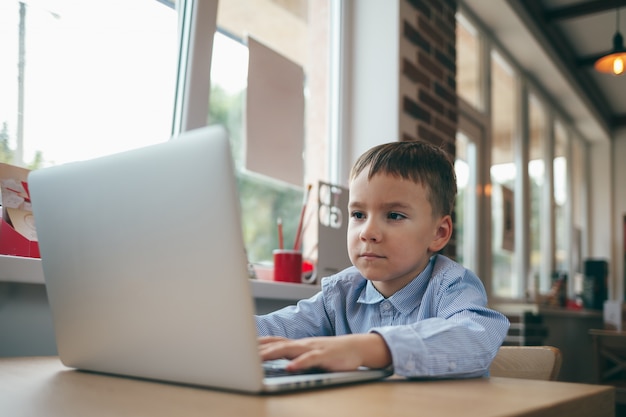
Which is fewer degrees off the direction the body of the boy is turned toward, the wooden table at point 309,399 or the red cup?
the wooden table

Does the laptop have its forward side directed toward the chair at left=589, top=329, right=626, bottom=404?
yes

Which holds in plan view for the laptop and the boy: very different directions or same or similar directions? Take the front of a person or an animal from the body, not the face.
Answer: very different directions

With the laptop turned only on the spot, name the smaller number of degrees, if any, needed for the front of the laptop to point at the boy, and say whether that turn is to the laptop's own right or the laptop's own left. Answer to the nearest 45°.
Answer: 0° — it already faces them

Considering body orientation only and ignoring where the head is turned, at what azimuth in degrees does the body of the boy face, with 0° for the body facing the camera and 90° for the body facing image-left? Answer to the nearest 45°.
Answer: approximately 45°

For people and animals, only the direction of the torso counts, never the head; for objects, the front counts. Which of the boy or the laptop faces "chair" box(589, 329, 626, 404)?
the laptop
